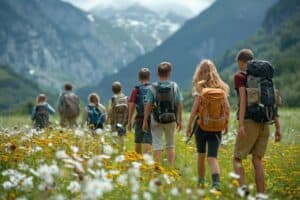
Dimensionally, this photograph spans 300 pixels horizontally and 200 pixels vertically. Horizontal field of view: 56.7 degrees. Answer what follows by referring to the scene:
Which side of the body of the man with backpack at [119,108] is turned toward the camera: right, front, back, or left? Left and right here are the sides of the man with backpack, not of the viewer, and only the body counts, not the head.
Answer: back

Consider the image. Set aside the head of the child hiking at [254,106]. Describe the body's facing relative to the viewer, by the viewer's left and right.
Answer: facing away from the viewer and to the left of the viewer

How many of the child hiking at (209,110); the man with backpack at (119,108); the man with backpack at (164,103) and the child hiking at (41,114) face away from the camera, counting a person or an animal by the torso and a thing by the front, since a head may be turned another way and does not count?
4

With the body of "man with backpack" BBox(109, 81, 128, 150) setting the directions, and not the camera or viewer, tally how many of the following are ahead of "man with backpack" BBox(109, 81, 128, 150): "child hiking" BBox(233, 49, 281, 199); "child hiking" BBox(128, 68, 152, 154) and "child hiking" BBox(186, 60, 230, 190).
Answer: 0

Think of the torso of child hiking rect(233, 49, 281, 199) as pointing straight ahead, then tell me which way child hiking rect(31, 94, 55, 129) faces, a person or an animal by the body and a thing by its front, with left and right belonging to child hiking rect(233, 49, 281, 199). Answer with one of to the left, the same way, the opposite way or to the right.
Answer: the same way

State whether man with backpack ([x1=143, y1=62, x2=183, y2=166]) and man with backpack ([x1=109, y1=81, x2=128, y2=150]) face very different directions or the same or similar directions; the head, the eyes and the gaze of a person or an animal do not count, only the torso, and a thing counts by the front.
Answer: same or similar directions

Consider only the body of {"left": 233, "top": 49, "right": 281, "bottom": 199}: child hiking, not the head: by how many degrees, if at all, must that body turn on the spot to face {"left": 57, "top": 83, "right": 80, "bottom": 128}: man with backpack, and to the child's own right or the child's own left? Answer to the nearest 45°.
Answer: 0° — they already face them

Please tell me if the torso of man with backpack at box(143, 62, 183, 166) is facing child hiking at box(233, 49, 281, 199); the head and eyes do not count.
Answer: no

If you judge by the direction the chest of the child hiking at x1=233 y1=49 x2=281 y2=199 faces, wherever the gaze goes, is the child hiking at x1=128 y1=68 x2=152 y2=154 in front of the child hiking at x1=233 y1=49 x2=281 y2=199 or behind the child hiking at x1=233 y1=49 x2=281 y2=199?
in front

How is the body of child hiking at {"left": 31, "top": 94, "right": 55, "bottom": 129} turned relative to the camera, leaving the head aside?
away from the camera

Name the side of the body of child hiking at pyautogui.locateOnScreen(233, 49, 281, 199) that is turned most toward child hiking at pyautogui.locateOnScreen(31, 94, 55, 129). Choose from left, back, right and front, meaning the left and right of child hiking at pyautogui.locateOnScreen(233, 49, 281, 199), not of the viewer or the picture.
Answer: front

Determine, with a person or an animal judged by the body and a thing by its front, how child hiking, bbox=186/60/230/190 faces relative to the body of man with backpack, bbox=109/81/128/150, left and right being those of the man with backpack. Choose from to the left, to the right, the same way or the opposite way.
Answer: the same way

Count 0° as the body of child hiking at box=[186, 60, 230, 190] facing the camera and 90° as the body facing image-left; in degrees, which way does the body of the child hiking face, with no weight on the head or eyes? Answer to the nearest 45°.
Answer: approximately 180°

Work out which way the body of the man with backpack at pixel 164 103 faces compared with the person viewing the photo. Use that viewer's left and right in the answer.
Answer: facing away from the viewer

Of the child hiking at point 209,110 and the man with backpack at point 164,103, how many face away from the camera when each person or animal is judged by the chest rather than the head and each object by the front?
2
